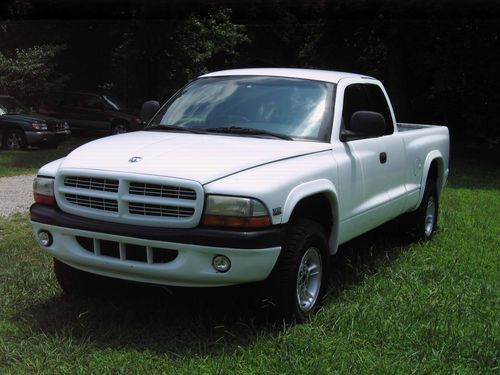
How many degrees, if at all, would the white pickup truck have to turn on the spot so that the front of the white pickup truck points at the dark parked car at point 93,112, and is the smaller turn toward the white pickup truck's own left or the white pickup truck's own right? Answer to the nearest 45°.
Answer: approximately 135° to the white pickup truck's own right

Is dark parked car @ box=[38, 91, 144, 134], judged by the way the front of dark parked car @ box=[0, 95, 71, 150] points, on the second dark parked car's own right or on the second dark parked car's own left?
on the second dark parked car's own left

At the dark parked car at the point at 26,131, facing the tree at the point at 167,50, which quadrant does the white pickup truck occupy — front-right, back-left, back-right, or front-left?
back-right

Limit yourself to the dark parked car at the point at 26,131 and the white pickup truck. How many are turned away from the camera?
0

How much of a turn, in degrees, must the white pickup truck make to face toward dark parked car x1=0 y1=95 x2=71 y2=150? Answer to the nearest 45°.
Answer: approximately 90° to its right

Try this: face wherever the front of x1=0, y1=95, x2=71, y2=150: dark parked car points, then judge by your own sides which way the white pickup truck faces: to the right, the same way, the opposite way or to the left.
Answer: to the right

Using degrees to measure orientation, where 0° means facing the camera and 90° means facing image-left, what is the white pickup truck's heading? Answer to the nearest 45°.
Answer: approximately 45°

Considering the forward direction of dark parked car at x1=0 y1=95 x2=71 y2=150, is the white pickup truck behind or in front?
in front

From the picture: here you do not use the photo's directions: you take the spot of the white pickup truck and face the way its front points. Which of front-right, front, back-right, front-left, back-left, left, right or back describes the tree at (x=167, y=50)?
back-right

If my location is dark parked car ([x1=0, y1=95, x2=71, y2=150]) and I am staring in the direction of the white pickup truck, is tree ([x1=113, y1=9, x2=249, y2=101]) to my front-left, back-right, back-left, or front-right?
back-left
